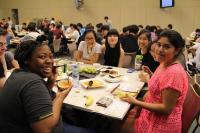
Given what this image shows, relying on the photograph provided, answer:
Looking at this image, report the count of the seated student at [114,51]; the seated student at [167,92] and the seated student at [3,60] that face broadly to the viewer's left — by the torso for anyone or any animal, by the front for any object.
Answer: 1

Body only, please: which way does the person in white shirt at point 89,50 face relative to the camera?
toward the camera

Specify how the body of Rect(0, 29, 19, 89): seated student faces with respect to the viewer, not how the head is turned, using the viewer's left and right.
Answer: facing the viewer and to the right of the viewer

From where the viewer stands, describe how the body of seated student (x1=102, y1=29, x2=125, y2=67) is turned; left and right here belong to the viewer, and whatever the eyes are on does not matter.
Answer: facing the viewer

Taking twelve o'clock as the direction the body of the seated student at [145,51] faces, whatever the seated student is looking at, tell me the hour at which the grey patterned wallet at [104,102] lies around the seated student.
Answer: The grey patterned wallet is roughly at 11 o'clock from the seated student.

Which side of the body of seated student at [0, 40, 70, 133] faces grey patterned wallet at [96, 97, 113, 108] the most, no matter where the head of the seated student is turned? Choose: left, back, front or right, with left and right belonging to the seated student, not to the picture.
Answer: front

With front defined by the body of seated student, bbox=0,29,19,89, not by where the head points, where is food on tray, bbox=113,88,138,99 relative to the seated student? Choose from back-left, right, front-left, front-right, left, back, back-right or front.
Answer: front

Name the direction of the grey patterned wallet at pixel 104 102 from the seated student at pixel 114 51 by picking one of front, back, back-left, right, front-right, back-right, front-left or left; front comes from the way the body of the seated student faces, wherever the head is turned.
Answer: front

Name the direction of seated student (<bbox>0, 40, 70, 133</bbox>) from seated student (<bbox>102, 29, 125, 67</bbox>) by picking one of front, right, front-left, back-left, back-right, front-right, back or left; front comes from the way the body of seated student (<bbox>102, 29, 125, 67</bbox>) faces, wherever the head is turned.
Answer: front

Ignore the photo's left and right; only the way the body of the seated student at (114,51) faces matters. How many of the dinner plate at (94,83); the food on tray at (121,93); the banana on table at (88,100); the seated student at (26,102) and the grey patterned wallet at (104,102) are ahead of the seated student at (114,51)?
5

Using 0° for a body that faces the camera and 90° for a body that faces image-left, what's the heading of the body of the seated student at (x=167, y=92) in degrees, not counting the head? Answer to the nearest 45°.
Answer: approximately 90°

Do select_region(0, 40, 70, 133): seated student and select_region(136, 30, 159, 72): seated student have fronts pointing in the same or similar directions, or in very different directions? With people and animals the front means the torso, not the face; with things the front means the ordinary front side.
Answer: very different directions

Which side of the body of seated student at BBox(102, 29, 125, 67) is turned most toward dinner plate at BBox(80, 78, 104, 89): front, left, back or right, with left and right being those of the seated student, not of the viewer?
front

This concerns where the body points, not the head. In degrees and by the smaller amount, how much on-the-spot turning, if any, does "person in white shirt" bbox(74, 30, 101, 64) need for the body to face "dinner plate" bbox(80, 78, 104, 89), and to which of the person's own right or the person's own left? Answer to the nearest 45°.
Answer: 0° — they already face it

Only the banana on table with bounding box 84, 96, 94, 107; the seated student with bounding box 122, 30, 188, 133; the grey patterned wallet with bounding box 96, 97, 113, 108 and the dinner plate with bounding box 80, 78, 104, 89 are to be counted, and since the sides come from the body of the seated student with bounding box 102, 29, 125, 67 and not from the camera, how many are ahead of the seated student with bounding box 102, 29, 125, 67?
4
